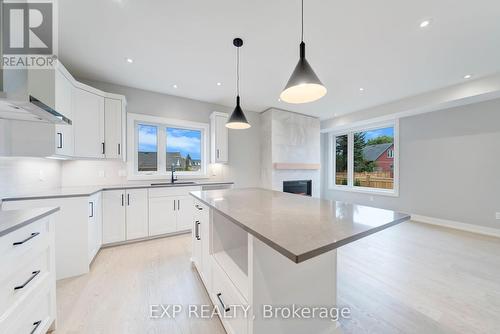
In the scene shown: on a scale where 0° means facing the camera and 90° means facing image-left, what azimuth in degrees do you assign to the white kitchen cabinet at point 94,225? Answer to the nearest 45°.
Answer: approximately 270°

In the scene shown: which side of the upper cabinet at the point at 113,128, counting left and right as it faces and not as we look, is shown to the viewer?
front

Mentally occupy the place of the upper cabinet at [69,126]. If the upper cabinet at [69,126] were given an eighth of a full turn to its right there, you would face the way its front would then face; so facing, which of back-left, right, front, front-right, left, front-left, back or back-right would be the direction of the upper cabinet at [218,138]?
left

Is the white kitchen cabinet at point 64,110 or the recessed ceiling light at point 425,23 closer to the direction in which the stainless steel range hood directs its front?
the recessed ceiling light

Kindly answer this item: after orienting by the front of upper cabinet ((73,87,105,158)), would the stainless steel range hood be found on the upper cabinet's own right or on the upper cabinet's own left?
on the upper cabinet's own right

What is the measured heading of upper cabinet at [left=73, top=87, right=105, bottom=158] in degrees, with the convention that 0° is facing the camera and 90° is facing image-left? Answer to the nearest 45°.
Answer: approximately 315°

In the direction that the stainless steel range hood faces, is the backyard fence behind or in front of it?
in front

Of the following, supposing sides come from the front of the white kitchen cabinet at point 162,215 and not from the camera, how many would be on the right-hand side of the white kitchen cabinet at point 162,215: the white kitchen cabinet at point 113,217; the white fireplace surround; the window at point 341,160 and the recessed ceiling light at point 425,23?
1

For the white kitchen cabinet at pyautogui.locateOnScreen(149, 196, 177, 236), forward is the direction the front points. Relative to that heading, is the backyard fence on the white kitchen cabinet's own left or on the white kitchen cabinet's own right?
on the white kitchen cabinet's own left

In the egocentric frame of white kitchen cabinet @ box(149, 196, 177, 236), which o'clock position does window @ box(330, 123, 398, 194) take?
The window is roughly at 9 o'clock from the white kitchen cabinet.

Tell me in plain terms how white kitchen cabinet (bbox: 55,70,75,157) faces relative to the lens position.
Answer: facing the viewer and to the right of the viewer
